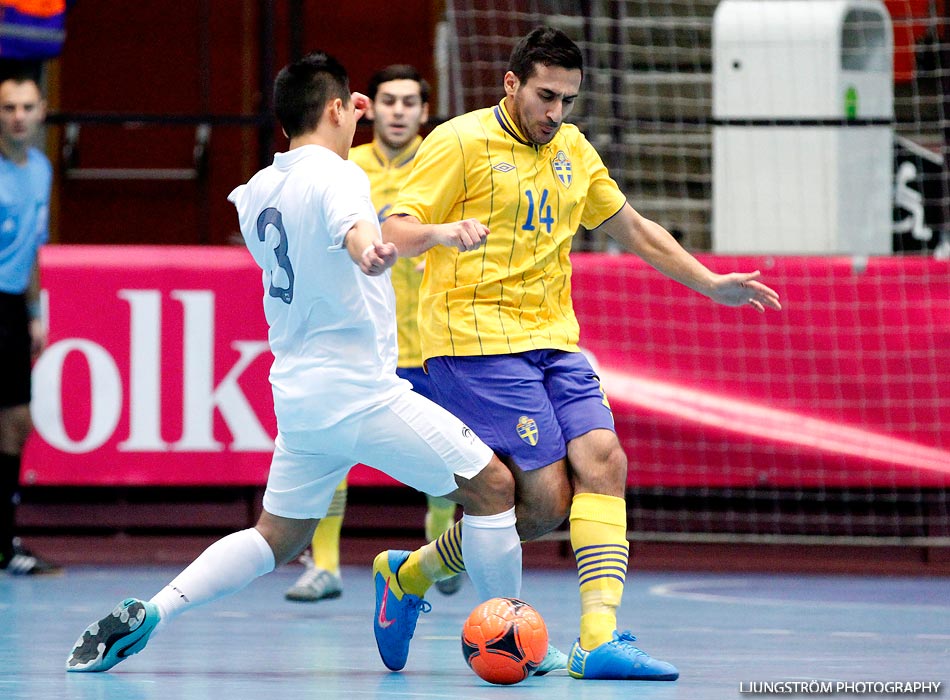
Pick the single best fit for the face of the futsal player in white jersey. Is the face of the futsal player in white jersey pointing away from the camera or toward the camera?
away from the camera

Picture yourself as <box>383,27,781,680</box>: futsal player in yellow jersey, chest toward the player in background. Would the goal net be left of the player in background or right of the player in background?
right

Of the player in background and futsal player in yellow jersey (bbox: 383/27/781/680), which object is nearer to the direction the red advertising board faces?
the futsal player in yellow jersey

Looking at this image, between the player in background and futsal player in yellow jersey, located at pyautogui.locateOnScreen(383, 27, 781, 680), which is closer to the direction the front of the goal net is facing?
the futsal player in yellow jersey

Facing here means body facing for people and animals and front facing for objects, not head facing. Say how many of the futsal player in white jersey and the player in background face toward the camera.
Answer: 1

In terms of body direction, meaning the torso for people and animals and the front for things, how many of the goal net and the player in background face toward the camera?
2

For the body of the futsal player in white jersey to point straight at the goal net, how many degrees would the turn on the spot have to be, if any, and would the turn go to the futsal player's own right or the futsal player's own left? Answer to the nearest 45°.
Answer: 0° — they already face it

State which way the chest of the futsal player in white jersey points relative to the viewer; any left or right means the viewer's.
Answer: facing away from the viewer and to the right of the viewer

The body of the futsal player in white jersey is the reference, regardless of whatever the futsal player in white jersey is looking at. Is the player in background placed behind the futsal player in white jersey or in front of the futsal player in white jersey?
in front
